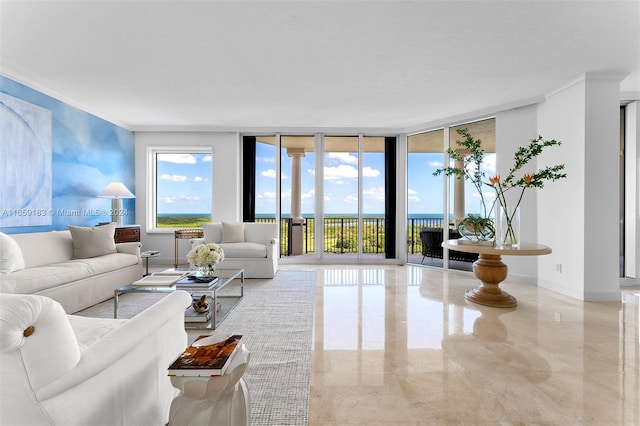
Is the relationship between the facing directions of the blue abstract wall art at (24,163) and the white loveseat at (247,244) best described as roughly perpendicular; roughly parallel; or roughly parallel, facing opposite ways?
roughly perpendicular

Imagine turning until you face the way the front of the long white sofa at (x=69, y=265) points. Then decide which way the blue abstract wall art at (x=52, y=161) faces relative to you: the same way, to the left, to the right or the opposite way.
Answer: the same way

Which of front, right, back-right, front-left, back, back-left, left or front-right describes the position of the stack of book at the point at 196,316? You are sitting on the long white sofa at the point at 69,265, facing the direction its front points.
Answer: front

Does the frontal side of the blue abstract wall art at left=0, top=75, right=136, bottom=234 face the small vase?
yes

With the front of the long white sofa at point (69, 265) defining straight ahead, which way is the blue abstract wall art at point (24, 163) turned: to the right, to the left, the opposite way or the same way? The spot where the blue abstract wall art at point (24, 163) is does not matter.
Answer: the same way

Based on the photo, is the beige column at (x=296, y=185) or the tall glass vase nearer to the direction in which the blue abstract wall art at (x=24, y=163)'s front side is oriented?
the tall glass vase

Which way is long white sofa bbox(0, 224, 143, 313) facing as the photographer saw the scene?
facing the viewer and to the right of the viewer

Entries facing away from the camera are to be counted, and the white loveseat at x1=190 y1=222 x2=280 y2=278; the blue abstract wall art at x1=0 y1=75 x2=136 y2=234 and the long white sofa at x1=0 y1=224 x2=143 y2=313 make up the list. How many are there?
0

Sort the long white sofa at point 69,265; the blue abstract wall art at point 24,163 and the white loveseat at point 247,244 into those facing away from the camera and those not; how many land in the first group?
0

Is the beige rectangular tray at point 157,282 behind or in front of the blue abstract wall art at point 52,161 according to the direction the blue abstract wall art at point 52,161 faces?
in front

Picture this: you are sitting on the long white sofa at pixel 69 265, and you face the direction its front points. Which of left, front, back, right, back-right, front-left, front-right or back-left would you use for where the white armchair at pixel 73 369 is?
front-right

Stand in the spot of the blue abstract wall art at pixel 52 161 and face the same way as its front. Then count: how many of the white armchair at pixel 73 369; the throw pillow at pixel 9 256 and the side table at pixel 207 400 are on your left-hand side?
0

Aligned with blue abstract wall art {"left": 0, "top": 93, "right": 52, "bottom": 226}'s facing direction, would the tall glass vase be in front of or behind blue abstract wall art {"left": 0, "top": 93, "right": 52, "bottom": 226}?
in front

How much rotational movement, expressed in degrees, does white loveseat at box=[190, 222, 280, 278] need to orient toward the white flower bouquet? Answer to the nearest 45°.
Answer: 0° — it already faces it

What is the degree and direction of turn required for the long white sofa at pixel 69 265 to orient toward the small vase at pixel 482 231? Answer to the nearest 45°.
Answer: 0° — it already faces it

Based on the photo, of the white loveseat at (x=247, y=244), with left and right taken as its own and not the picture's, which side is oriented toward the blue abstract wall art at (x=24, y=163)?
right

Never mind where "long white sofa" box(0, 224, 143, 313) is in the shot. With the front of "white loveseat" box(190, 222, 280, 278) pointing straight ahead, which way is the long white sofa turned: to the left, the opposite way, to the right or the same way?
to the left

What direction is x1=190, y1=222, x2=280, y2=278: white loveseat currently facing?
toward the camera

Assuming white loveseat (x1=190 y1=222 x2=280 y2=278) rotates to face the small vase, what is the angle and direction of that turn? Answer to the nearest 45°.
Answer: approximately 45° to its left

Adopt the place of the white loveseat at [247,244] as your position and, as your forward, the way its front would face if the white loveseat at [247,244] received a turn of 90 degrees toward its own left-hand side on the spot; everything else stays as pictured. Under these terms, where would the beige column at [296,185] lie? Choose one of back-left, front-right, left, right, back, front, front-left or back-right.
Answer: front-left

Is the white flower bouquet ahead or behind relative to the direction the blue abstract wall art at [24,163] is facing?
ahead
